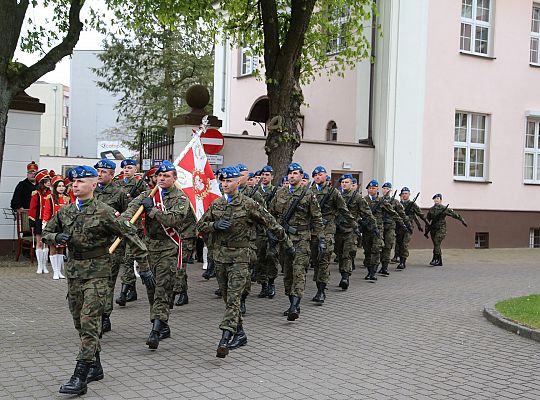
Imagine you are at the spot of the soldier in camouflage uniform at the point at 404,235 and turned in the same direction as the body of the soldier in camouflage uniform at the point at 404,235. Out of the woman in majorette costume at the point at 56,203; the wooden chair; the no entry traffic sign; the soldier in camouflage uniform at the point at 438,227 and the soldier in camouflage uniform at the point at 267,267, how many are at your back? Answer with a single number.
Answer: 1

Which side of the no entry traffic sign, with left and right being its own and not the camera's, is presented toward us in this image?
front

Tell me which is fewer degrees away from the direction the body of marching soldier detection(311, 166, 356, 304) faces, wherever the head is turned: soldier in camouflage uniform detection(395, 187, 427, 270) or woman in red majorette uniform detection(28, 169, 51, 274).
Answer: the woman in red majorette uniform

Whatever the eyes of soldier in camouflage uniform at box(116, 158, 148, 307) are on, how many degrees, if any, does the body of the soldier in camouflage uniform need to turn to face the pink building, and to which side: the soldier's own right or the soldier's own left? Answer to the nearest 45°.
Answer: approximately 180°

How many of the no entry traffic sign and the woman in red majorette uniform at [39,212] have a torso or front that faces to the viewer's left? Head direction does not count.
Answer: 0

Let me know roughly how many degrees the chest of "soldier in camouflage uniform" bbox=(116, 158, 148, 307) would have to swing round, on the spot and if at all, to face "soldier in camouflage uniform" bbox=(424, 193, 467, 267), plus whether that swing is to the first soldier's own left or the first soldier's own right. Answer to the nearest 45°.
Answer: approximately 180°

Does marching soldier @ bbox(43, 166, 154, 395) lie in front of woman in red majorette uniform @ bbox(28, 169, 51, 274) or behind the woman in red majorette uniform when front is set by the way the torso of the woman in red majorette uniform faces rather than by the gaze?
in front

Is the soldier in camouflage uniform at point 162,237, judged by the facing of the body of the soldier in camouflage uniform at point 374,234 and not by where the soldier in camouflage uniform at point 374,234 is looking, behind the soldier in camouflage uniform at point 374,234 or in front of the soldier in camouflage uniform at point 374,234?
in front

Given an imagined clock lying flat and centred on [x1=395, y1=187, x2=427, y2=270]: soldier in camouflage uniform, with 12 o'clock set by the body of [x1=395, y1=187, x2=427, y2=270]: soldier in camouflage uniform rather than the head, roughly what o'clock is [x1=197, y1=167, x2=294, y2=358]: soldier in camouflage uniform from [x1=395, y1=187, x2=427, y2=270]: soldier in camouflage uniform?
[x1=197, y1=167, x2=294, y2=358]: soldier in camouflage uniform is roughly at 11 o'clock from [x1=395, y1=187, x2=427, y2=270]: soldier in camouflage uniform.

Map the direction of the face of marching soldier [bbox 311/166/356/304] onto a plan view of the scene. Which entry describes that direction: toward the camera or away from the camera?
toward the camera

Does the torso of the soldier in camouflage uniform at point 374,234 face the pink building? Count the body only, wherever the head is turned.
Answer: no

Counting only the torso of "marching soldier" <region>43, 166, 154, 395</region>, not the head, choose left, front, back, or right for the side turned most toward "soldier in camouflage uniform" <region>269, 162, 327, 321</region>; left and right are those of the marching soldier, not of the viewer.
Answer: back

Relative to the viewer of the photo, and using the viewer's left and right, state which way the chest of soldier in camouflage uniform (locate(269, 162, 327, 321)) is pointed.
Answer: facing the viewer and to the left of the viewer

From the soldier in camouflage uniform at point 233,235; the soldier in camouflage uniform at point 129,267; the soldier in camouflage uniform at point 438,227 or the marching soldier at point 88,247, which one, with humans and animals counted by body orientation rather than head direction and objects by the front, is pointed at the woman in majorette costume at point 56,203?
the soldier in camouflage uniform at point 438,227

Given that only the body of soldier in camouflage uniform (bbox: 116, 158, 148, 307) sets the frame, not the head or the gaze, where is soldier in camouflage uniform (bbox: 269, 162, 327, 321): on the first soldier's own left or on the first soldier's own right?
on the first soldier's own left

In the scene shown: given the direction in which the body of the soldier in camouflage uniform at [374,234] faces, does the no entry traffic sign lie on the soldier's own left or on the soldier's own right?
on the soldier's own right

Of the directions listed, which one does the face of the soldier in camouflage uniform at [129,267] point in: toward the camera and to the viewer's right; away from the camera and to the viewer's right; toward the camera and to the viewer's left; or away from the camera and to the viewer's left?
toward the camera and to the viewer's left
